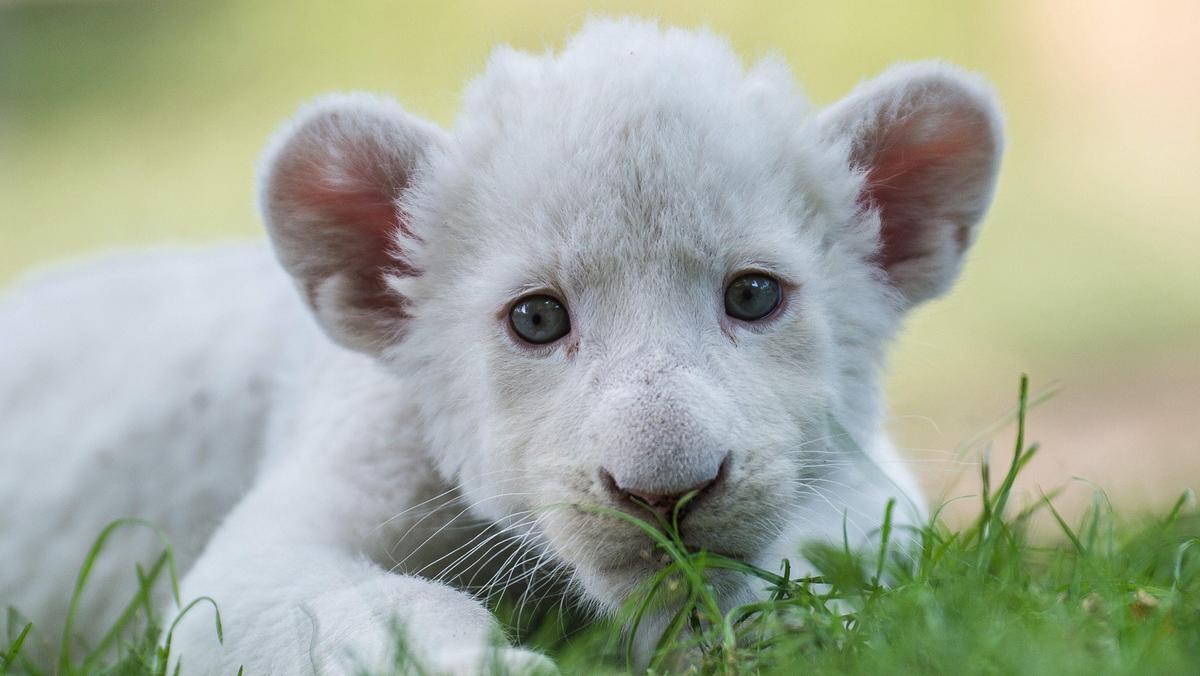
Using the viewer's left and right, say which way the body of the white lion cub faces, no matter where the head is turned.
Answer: facing the viewer and to the right of the viewer
